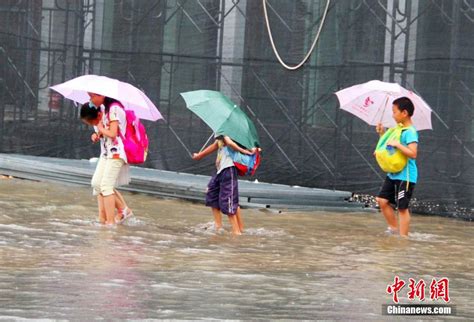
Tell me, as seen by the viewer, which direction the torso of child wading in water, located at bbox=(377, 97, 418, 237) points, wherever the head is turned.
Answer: to the viewer's left

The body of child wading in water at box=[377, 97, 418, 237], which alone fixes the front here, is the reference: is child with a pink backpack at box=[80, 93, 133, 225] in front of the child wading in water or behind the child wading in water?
in front

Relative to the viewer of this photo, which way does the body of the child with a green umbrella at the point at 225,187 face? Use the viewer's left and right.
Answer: facing the viewer and to the left of the viewer

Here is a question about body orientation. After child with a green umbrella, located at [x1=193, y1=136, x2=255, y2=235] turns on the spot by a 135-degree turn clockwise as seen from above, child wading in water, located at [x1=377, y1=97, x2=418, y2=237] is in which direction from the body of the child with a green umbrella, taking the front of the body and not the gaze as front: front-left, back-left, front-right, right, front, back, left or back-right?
right

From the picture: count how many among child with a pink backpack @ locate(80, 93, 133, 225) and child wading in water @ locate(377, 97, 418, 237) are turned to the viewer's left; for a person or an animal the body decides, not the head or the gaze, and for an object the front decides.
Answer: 2

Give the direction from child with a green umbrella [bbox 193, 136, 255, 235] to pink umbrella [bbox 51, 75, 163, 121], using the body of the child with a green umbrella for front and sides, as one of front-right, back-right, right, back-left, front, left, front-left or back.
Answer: front-right

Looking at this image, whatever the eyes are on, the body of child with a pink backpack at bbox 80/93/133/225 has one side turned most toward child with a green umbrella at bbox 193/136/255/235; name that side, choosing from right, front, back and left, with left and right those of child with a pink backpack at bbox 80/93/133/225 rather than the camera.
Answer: back

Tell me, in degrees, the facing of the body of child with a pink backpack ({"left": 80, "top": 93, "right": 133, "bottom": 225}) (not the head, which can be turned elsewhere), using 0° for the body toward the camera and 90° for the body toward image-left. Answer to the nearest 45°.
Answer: approximately 90°

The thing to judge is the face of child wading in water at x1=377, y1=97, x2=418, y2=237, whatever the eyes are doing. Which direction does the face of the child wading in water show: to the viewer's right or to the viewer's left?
to the viewer's left

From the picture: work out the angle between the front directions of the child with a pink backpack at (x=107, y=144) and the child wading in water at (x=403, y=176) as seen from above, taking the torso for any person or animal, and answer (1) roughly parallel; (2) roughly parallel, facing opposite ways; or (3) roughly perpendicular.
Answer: roughly parallel
